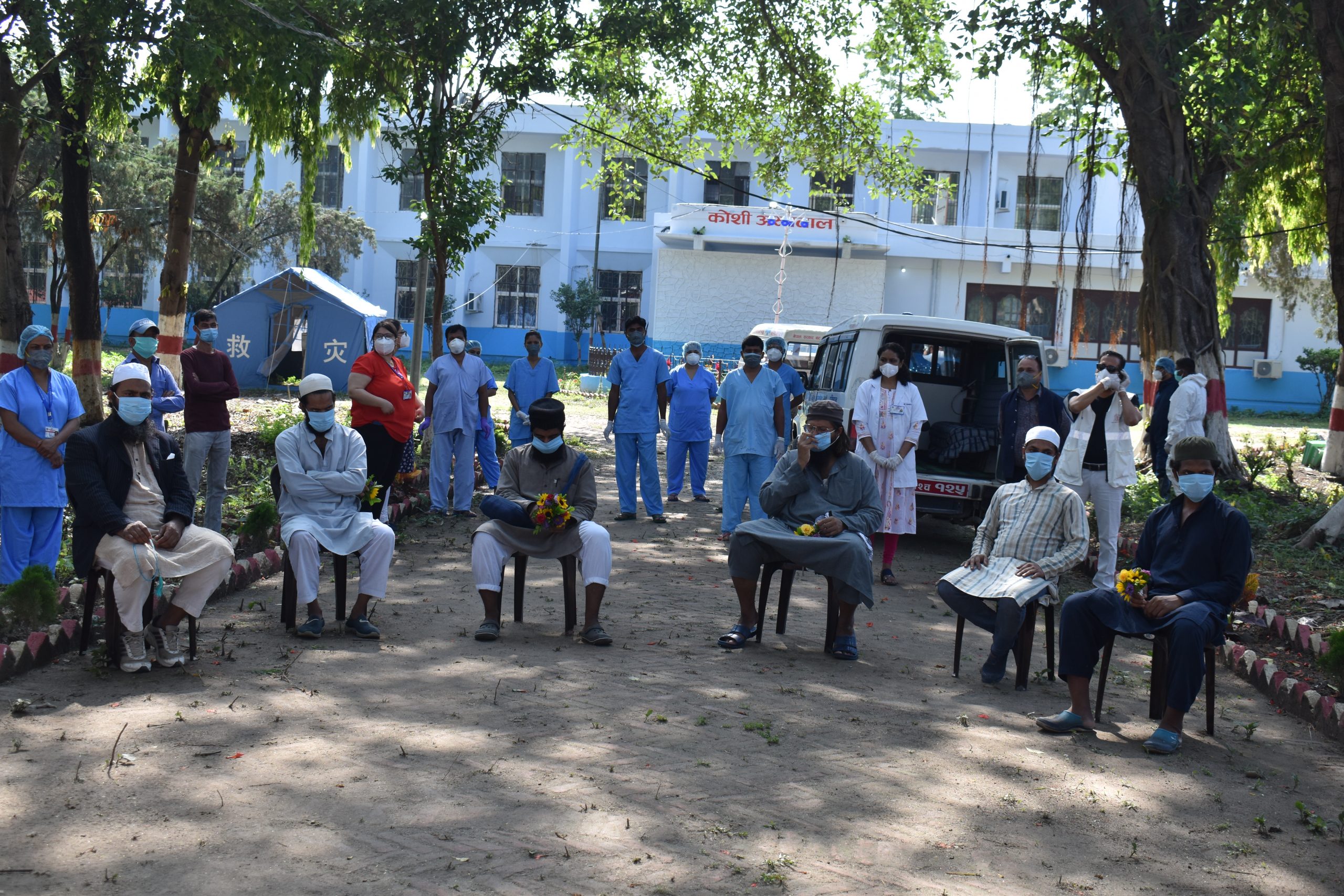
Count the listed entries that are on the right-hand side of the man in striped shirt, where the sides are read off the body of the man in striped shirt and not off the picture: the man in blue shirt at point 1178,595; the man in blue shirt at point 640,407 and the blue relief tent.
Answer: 2

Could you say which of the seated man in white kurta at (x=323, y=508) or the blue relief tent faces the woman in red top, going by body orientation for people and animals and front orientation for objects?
the blue relief tent

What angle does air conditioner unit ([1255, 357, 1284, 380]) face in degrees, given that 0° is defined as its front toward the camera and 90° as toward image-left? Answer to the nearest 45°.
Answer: approximately 0°

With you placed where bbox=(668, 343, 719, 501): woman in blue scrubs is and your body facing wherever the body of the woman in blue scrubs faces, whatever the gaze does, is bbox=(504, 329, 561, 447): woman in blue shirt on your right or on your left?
on your right

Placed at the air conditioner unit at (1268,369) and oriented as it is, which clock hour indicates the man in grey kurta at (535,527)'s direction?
The man in grey kurta is roughly at 12 o'clock from the air conditioner unit.

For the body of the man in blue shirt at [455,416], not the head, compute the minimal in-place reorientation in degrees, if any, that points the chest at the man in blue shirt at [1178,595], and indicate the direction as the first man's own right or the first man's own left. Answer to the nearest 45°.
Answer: approximately 45° to the first man's own left

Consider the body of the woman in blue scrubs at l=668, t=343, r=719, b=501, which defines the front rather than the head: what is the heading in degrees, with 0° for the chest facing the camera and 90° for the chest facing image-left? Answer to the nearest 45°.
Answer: approximately 0°
